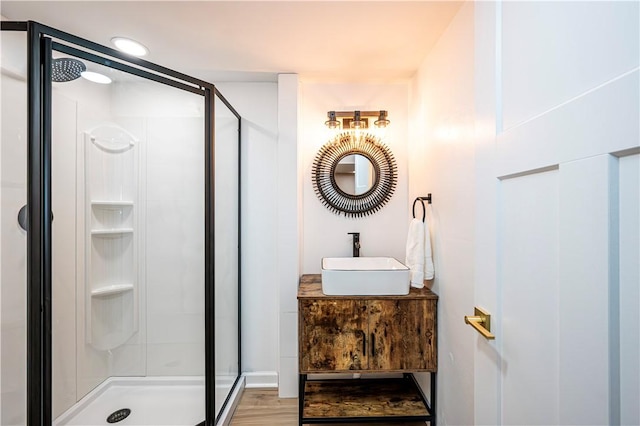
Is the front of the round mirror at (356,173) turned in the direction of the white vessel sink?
yes

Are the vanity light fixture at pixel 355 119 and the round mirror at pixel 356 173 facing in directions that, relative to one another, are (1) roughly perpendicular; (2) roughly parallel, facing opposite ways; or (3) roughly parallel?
roughly parallel

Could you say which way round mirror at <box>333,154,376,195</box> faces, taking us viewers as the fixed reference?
facing the viewer

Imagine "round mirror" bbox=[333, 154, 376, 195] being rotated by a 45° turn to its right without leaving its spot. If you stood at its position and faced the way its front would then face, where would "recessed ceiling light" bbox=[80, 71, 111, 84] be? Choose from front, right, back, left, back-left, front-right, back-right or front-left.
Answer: front

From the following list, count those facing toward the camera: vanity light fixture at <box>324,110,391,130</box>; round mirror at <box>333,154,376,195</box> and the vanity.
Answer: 3

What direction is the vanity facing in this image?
toward the camera

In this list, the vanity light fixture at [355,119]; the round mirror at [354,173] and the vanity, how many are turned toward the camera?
3

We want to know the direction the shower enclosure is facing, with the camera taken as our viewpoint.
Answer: facing the viewer and to the right of the viewer
